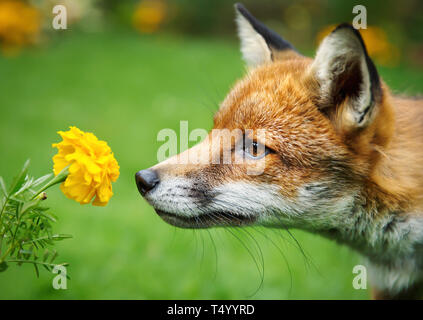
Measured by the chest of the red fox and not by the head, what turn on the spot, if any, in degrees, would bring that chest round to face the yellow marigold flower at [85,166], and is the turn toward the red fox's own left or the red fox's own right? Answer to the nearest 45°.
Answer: approximately 45° to the red fox's own left

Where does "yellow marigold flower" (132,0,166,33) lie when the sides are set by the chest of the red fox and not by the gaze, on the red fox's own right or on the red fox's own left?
on the red fox's own right

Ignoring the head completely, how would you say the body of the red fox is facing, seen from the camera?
to the viewer's left
